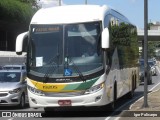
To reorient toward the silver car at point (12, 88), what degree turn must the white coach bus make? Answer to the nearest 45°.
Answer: approximately 45° to its right

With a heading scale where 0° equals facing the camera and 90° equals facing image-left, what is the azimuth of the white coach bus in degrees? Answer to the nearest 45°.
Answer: approximately 0°
